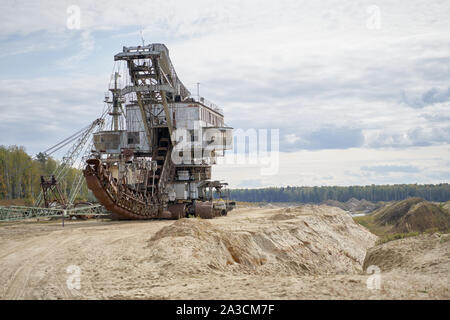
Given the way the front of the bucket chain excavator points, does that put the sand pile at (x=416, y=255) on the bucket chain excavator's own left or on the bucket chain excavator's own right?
on the bucket chain excavator's own left

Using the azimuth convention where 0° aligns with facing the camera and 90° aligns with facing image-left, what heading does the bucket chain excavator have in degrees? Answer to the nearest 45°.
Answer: approximately 45°
